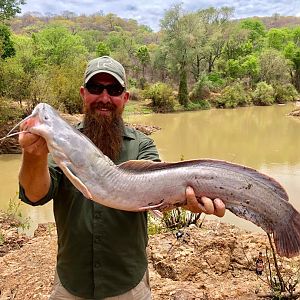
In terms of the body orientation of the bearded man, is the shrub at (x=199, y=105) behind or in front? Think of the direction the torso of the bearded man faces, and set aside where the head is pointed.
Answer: behind

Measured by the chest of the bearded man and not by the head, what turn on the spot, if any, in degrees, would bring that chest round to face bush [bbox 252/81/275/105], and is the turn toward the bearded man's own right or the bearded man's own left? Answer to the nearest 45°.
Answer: approximately 180°

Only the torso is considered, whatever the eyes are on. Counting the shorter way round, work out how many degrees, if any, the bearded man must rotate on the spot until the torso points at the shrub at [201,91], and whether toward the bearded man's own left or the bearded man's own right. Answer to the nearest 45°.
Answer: approximately 180°

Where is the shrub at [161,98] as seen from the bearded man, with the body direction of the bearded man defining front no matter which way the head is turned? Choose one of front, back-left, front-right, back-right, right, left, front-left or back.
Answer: back

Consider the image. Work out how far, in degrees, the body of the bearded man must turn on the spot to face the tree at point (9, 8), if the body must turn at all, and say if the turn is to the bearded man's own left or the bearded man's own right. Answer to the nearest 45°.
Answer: approximately 180°

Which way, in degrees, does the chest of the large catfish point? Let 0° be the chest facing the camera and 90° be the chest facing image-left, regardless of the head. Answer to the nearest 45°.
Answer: approximately 90°

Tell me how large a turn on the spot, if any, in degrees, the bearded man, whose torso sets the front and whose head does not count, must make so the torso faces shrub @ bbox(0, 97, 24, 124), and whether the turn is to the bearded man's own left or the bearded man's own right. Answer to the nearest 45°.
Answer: approximately 180°

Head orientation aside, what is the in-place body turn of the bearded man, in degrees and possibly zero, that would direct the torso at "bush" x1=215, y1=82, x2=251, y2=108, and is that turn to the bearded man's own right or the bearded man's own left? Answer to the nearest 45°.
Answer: approximately 180°

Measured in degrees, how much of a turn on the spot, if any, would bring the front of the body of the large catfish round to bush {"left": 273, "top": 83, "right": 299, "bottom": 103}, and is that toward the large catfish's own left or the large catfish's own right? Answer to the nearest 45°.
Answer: approximately 90° to the large catfish's own right

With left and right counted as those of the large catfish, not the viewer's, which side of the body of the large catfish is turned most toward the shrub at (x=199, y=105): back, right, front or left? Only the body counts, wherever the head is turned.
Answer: right

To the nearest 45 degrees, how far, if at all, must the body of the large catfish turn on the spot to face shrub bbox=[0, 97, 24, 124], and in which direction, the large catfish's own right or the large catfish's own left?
approximately 90° to the large catfish's own right

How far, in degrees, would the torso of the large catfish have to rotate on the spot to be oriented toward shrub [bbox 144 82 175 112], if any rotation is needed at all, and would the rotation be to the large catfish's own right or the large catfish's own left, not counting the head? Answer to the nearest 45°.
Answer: approximately 90° to the large catfish's own right

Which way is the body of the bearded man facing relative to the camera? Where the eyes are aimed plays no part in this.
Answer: toward the camera
